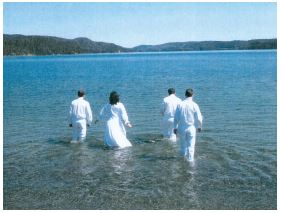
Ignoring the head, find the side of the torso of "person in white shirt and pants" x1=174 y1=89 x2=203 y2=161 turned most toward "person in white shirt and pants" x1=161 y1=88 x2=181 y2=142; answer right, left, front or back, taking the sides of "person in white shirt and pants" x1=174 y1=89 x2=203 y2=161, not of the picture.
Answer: front

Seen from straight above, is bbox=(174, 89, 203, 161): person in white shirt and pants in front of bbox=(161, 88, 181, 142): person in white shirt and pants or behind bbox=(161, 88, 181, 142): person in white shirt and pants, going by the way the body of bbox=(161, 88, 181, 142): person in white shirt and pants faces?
behind

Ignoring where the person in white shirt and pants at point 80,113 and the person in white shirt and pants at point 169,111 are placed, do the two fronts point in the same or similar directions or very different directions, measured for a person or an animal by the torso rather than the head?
same or similar directions

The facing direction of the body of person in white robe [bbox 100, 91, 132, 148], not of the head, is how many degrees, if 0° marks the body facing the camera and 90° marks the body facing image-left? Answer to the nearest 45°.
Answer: approximately 180°

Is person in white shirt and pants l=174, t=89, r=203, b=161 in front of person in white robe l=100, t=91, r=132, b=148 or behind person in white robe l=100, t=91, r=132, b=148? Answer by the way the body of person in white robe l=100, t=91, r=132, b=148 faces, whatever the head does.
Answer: behind

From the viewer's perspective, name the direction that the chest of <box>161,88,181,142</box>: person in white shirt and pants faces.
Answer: away from the camera

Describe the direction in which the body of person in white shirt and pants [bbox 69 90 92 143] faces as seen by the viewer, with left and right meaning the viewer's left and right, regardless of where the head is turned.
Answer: facing away from the viewer

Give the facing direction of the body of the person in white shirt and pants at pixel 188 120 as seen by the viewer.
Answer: away from the camera

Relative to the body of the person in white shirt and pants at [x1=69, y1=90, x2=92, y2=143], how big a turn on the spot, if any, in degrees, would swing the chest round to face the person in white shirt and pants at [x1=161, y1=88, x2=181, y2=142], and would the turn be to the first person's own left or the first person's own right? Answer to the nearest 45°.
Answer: approximately 90° to the first person's own right

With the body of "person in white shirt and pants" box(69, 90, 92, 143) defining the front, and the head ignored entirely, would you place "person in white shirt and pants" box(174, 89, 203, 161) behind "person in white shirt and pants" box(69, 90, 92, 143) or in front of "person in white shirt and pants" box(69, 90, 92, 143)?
behind
